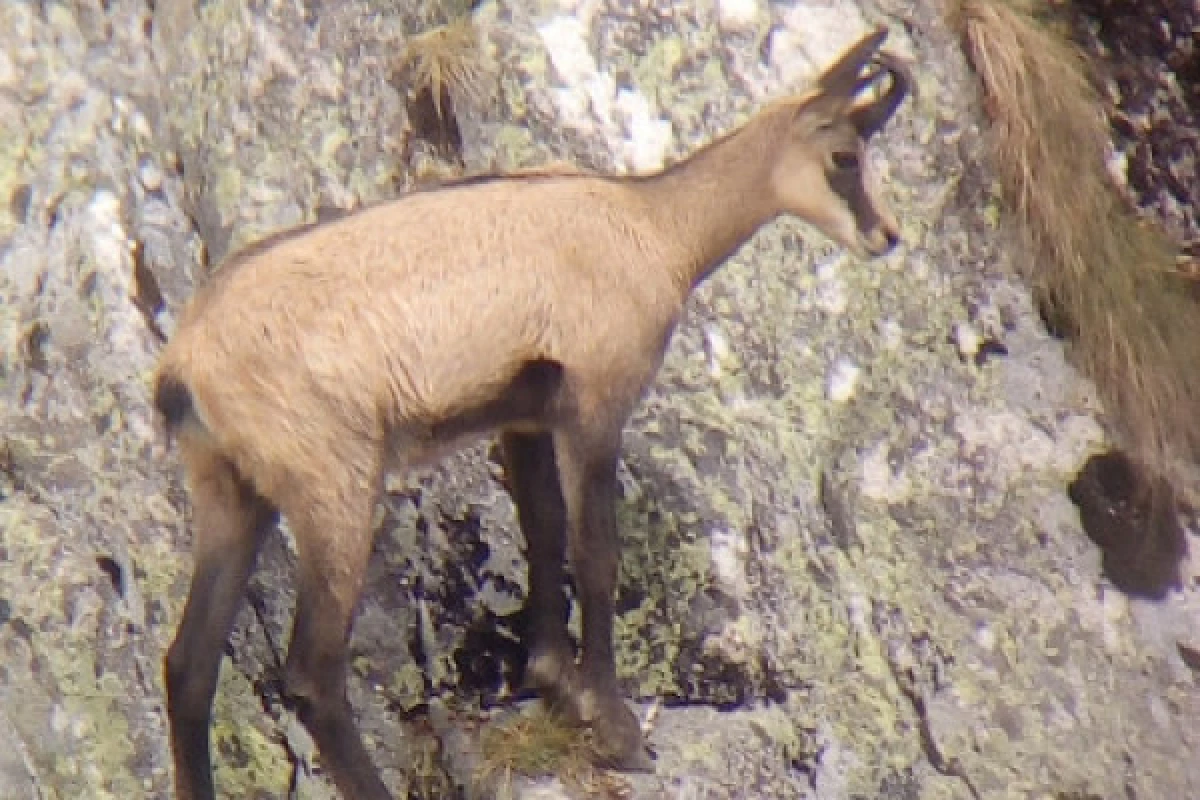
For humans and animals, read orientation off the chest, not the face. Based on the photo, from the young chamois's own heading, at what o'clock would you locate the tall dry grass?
The tall dry grass is roughly at 11 o'clock from the young chamois.

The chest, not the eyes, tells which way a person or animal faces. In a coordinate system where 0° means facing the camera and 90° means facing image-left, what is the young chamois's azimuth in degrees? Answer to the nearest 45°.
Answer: approximately 270°
